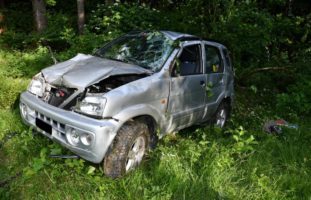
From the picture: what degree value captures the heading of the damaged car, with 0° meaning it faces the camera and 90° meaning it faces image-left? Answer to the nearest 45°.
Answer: approximately 45°
